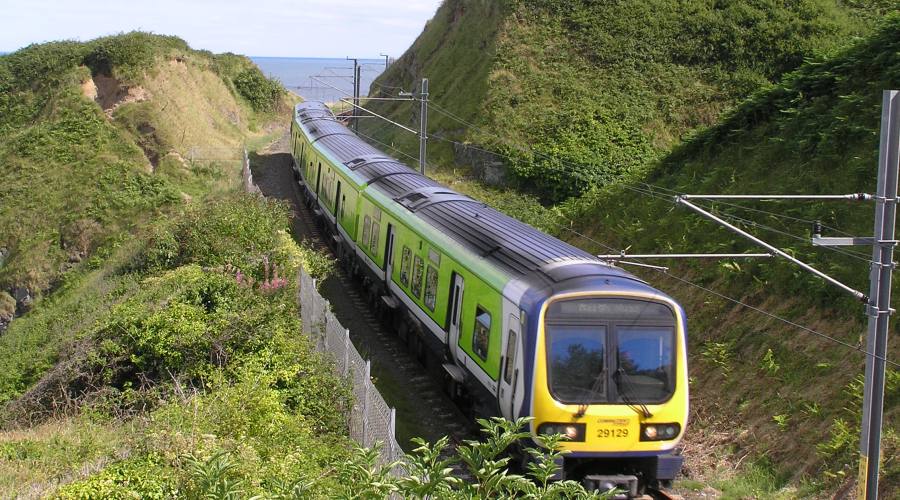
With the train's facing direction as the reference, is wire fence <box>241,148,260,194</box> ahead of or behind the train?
behind

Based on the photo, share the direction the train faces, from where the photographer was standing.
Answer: facing the viewer and to the right of the viewer

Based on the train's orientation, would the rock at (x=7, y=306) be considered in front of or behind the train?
behind

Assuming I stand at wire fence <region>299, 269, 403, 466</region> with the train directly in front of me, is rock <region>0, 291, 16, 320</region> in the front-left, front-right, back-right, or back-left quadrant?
back-left

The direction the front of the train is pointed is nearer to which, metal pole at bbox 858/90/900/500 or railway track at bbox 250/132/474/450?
the metal pole

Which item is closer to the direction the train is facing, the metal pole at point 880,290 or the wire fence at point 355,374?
the metal pole
